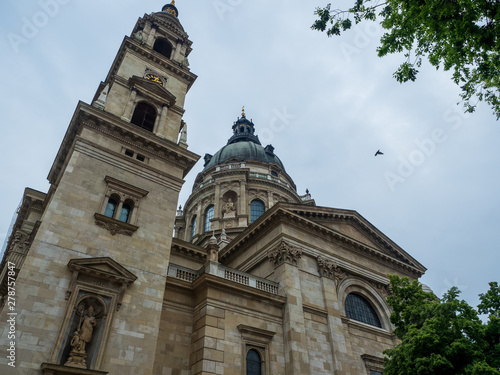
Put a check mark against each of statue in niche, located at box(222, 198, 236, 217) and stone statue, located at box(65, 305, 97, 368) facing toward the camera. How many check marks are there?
2

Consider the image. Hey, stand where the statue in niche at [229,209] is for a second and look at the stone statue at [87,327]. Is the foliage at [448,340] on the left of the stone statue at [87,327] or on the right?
left

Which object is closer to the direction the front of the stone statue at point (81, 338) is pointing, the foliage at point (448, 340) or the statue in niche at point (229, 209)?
the foliage

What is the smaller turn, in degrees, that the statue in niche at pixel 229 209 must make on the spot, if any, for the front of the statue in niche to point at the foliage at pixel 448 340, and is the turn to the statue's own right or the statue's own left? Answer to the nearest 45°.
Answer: approximately 45° to the statue's own left

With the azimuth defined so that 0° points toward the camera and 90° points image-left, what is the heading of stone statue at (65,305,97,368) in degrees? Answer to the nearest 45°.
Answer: approximately 0°

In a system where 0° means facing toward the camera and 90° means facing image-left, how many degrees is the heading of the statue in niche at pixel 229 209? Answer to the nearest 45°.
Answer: approximately 0°

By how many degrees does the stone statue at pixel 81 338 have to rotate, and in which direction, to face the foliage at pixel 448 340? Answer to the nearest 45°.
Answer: approximately 90° to its left

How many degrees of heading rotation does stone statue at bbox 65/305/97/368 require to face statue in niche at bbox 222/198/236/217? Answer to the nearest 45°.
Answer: approximately 135° to its left
